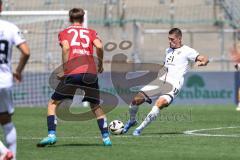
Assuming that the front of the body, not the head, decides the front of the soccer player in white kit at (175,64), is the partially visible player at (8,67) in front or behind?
in front

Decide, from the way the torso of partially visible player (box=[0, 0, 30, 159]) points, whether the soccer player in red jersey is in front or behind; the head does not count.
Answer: in front

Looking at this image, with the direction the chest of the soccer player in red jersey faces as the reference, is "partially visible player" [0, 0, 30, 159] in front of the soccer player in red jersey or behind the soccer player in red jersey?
behind

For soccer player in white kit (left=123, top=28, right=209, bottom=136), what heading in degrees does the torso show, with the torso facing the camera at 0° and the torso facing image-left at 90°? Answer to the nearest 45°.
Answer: approximately 45°

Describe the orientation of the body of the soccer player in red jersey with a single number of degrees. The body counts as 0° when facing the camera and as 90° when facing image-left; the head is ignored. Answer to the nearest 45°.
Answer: approximately 180°

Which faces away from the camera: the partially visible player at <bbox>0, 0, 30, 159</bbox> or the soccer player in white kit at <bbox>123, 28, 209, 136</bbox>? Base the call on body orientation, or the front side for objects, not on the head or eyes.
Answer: the partially visible player

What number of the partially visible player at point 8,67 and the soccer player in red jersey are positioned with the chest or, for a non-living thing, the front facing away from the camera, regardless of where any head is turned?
2

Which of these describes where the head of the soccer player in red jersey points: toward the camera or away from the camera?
away from the camera

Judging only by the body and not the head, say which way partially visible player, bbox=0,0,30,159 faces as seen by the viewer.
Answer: away from the camera
